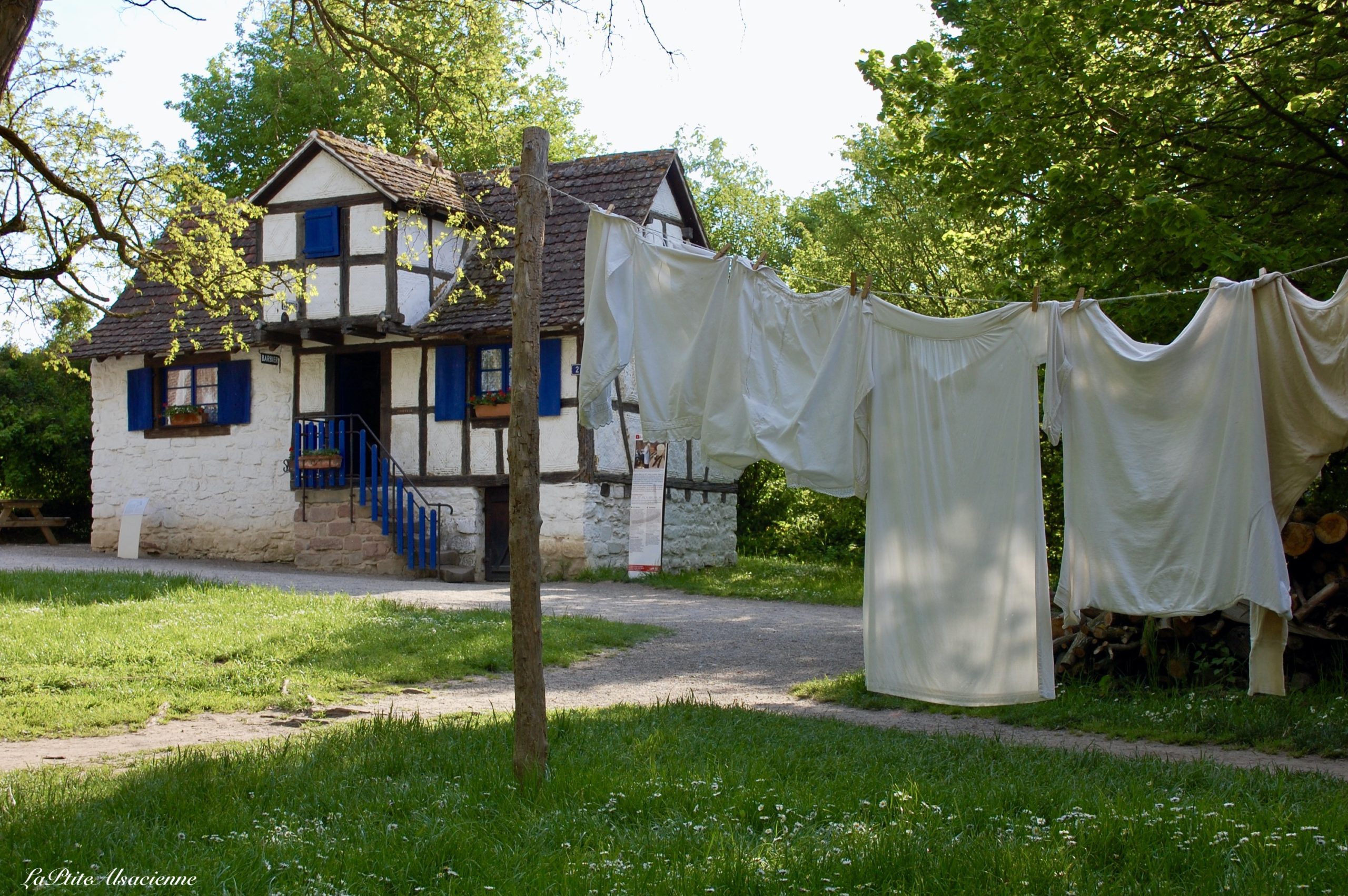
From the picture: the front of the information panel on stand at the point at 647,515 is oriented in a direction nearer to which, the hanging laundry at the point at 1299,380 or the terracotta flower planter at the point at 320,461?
the hanging laundry

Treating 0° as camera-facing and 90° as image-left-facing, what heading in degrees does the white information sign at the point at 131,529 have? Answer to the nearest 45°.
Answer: approximately 0°

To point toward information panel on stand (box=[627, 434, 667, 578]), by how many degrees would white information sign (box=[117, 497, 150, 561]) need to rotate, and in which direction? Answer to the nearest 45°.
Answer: approximately 45° to its left

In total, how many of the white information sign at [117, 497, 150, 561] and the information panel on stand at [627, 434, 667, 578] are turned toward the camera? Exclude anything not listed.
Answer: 2

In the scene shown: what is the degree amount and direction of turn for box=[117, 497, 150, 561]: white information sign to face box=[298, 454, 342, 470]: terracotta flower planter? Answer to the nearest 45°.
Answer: approximately 45° to its left
